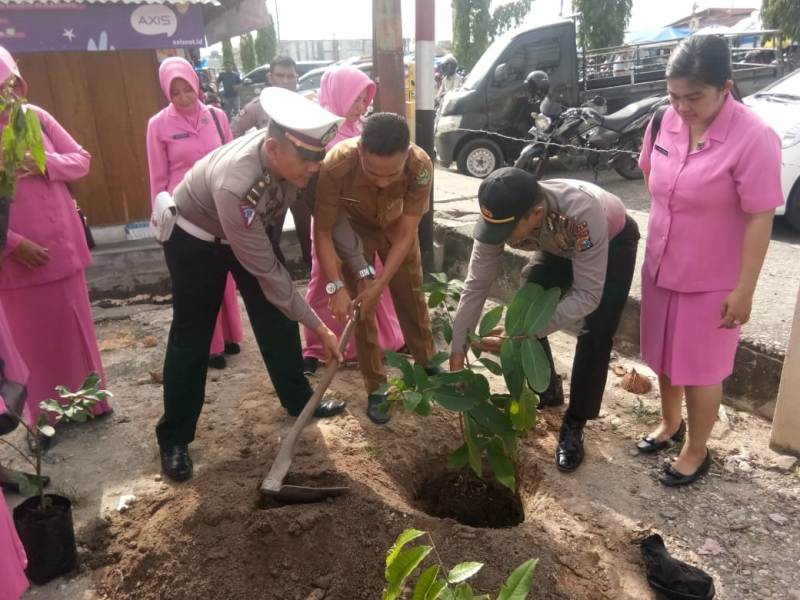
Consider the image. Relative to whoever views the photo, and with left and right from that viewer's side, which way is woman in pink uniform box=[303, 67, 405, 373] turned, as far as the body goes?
facing the viewer and to the right of the viewer

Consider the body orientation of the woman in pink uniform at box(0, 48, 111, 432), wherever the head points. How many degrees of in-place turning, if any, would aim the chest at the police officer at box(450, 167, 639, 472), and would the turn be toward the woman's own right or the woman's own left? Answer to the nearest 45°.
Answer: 0° — they already face them

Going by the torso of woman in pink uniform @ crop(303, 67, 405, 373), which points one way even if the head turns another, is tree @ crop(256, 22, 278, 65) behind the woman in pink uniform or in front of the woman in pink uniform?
behind

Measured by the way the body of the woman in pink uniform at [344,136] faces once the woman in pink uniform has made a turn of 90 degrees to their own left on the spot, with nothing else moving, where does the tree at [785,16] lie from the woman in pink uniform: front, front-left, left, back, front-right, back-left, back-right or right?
front

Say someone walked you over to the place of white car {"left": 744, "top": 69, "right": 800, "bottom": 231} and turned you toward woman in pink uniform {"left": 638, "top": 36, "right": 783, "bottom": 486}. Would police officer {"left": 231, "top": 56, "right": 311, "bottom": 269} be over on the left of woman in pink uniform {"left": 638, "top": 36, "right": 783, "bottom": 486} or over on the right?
right

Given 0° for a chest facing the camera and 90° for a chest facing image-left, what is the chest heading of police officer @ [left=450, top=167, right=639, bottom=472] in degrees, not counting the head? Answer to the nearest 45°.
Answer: approximately 45°

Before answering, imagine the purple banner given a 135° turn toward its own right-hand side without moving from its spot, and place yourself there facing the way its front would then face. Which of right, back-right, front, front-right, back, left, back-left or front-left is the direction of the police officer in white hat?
back-left

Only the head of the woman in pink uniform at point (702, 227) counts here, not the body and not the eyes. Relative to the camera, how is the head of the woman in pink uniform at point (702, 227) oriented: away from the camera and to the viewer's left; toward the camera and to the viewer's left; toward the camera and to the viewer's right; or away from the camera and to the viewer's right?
toward the camera and to the viewer's left

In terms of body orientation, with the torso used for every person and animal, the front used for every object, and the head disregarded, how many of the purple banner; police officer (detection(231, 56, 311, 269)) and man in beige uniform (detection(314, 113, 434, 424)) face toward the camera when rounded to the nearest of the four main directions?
3

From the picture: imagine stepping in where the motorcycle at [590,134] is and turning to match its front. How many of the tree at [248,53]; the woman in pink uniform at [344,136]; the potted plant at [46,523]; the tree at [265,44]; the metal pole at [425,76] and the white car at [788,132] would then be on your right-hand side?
2

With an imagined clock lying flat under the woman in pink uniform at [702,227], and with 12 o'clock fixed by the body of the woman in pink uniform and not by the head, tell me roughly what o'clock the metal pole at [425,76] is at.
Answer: The metal pole is roughly at 3 o'clock from the woman in pink uniform.

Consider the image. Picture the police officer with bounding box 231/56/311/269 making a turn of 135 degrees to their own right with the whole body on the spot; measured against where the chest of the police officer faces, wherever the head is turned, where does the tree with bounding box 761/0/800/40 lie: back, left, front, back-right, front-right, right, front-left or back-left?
right

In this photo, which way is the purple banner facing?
toward the camera

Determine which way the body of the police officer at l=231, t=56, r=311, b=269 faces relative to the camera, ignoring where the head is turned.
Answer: toward the camera

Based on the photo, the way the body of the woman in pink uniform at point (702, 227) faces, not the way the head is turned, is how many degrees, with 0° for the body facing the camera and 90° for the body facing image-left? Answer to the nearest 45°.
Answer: approximately 45°
